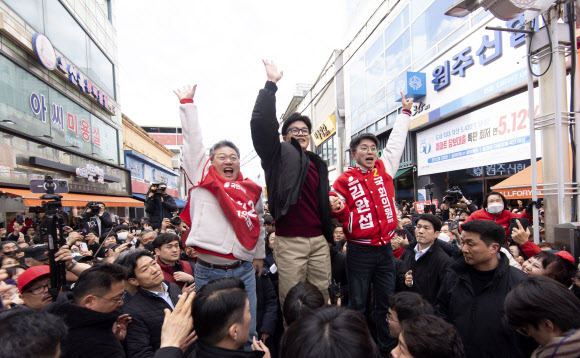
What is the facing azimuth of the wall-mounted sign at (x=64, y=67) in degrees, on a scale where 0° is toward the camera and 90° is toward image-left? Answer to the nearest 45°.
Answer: approximately 315°

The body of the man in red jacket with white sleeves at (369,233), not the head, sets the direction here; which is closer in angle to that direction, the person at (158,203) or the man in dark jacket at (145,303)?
the man in dark jacket

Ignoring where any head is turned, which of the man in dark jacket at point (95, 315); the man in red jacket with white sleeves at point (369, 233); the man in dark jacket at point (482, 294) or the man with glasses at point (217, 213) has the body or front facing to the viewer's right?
the man in dark jacket at point (95, 315)

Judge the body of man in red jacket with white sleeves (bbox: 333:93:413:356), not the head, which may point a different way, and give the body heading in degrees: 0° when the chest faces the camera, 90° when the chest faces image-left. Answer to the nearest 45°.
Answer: approximately 0°

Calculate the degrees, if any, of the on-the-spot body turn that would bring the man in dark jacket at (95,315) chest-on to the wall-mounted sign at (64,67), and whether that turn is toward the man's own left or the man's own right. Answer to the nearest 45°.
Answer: approximately 90° to the man's own left

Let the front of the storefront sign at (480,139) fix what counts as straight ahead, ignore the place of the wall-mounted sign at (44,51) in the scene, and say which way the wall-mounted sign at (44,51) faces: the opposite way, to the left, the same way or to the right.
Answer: the opposite way

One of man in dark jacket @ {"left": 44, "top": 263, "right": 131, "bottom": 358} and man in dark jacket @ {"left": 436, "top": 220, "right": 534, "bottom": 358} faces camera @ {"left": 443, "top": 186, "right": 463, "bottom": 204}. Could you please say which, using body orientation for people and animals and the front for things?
man in dark jacket @ {"left": 44, "top": 263, "right": 131, "bottom": 358}

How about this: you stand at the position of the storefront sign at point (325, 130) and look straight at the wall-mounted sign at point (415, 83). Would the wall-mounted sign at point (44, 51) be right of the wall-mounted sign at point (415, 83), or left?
right

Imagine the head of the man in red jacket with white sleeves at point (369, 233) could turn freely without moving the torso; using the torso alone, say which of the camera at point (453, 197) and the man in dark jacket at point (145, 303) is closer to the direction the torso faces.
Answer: the man in dark jacket

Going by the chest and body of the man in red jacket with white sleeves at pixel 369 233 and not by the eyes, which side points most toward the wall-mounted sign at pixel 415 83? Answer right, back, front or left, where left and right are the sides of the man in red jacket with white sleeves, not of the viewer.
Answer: back

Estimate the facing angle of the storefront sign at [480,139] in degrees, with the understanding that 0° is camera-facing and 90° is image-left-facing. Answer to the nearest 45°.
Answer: approximately 45°
